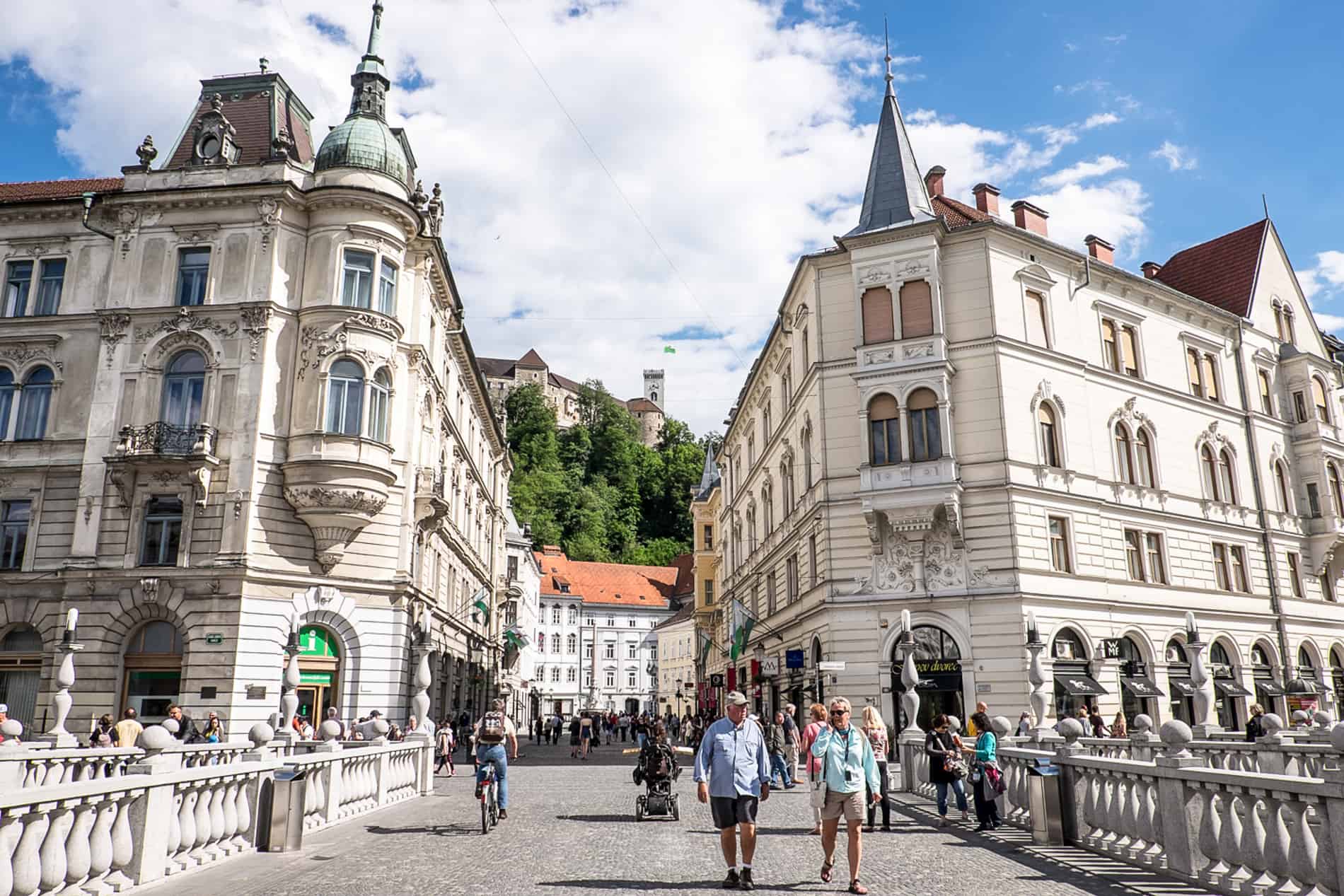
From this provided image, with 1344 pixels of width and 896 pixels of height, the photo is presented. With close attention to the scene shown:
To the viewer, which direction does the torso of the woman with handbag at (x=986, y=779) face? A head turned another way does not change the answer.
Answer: to the viewer's left

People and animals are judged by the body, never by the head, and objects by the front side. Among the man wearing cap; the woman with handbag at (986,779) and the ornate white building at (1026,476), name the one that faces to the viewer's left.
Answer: the woman with handbag

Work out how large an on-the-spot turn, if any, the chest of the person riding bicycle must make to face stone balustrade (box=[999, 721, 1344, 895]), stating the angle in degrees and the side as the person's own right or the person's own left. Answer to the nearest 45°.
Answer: approximately 135° to the person's own right

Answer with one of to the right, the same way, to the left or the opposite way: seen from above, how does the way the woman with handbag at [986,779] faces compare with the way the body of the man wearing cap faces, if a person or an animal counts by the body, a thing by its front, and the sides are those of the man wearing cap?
to the right

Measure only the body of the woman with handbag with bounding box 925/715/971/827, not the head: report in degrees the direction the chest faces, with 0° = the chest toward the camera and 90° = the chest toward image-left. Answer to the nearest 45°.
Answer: approximately 315°

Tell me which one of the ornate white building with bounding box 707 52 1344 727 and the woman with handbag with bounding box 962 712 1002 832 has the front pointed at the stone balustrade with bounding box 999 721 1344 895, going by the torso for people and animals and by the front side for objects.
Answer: the ornate white building

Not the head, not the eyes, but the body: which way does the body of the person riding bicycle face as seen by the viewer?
away from the camera

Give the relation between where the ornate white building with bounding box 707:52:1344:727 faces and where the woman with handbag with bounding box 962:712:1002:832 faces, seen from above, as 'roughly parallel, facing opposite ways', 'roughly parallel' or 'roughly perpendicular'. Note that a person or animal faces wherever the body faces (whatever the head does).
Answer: roughly perpendicular

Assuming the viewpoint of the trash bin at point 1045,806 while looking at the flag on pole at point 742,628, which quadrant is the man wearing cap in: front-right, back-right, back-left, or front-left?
back-left

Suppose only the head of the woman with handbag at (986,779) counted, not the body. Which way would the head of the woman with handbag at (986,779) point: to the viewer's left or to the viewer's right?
to the viewer's left

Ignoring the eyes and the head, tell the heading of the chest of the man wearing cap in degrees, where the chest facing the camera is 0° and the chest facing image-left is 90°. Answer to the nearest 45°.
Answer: approximately 0°

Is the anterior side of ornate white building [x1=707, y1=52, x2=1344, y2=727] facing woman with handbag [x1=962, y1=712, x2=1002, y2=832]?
yes
